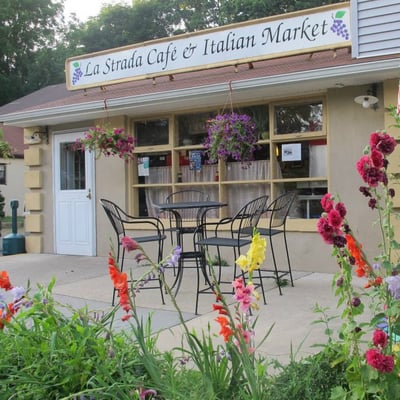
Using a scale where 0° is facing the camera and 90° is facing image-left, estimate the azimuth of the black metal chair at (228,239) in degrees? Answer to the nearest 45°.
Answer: approximately 90°

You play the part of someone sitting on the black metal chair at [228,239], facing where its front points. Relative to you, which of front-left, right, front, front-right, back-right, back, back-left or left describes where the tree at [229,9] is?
right

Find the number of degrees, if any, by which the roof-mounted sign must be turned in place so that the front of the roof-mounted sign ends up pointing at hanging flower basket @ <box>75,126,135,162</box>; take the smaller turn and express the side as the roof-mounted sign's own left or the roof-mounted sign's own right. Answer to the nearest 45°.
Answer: approximately 45° to the roof-mounted sign's own right

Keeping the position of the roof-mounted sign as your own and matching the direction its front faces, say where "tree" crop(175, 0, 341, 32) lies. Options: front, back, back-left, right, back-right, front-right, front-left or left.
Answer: back-right

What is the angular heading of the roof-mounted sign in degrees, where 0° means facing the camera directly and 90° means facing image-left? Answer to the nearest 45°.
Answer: approximately 45°

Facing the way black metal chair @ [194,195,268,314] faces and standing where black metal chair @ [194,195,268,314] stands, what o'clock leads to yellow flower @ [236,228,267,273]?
The yellow flower is roughly at 9 o'clock from the black metal chair.

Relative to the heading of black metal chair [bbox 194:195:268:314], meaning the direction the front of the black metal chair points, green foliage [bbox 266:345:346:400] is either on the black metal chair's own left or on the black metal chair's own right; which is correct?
on the black metal chair's own left

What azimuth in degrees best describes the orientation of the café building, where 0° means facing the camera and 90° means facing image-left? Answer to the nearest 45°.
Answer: approximately 45°

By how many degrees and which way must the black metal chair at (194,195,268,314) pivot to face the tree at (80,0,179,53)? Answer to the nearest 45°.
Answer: approximately 90° to its right

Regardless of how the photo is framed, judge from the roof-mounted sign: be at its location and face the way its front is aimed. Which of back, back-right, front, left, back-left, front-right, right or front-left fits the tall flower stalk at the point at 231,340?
front-left

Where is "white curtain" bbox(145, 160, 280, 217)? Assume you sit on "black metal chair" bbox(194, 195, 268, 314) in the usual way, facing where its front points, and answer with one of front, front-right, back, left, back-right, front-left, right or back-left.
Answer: right
